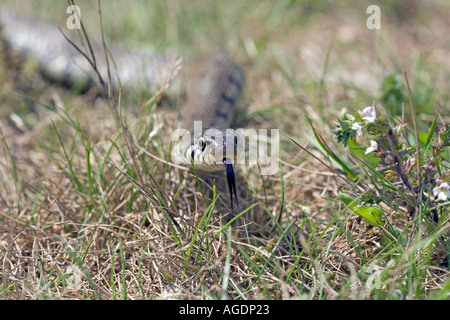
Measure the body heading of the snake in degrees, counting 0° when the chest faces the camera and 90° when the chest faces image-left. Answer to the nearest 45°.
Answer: approximately 315°
